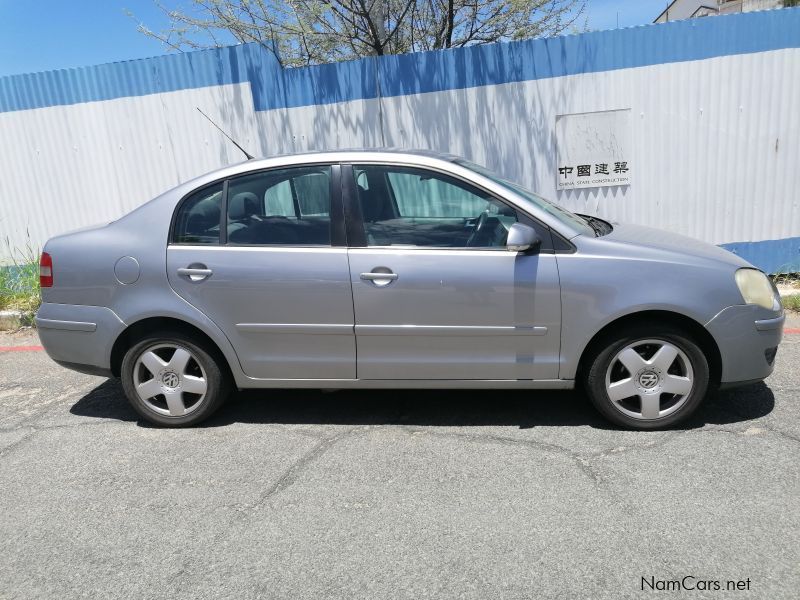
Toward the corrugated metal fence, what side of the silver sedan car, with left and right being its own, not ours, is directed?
left

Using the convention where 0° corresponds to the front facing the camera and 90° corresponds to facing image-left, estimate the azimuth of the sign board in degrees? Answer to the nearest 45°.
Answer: approximately 0°

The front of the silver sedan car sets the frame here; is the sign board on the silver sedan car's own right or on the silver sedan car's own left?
on the silver sedan car's own left

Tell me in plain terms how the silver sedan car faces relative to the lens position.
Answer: facing to the right of the viewer

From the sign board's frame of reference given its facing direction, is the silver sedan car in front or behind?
in front

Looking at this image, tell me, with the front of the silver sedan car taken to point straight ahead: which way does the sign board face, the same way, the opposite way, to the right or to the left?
to the right

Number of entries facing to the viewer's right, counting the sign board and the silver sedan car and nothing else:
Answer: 1
